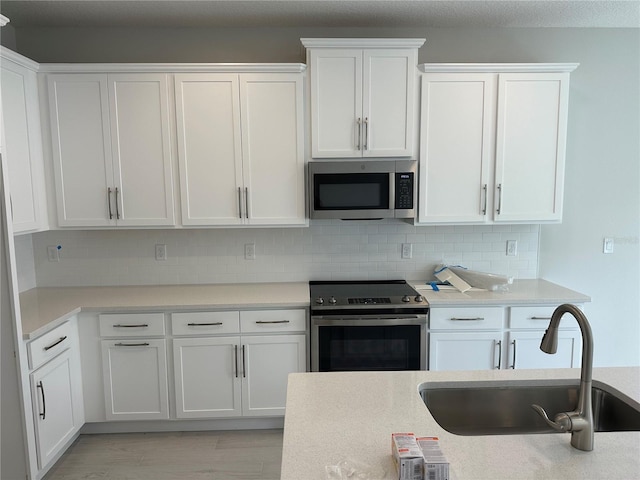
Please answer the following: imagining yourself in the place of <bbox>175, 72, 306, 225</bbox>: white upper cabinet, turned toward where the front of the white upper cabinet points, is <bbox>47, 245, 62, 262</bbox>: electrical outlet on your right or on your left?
on your right

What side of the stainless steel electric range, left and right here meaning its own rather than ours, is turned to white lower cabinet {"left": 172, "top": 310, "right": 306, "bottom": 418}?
right

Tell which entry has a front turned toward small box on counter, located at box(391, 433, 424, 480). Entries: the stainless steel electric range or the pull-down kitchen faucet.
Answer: the stainless steel electric range

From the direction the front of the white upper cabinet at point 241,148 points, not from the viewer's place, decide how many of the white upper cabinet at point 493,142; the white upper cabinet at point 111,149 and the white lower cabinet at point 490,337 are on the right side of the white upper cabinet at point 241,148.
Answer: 1

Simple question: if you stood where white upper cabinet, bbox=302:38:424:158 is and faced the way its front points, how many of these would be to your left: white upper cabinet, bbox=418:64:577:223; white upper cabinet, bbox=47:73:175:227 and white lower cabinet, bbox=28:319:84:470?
1

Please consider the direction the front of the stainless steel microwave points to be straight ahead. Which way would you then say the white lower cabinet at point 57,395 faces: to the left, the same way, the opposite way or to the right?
to the left

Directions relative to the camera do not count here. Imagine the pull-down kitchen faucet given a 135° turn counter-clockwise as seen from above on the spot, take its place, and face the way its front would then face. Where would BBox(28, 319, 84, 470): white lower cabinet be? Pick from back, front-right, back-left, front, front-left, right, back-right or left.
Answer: right

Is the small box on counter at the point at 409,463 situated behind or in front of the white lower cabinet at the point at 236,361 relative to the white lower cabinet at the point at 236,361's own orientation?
in front

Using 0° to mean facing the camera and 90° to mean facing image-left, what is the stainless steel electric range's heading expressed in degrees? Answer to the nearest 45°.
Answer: approximately 0°
